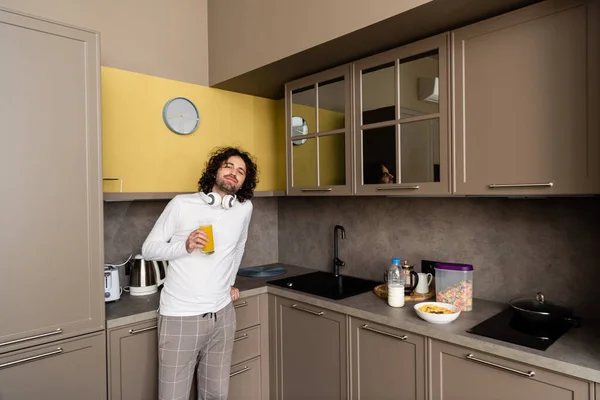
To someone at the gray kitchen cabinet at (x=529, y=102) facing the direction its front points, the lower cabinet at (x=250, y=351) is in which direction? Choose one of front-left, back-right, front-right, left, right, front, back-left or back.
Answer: front-right

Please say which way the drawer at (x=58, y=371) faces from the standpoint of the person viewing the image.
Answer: facing the viewer and to the right of the viewer

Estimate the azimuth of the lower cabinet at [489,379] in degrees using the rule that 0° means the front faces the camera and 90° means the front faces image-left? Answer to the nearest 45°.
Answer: approximately 45°

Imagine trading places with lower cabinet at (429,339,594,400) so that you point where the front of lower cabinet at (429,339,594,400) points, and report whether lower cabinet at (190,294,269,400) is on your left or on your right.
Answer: on your right

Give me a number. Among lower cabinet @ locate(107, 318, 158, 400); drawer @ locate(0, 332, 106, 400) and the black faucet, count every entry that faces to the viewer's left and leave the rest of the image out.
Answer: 0

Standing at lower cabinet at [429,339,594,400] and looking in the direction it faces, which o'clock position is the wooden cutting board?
The wooden cutting board is roughly at 3 o'clock from the lower cabinet.

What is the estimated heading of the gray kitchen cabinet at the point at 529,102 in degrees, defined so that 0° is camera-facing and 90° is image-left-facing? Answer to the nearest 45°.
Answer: approximately 45°
